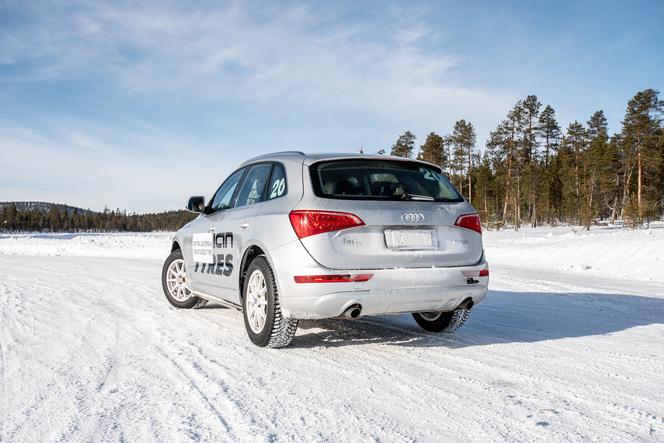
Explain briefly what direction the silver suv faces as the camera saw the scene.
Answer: facing away from the viewer and to the left of the viewer
